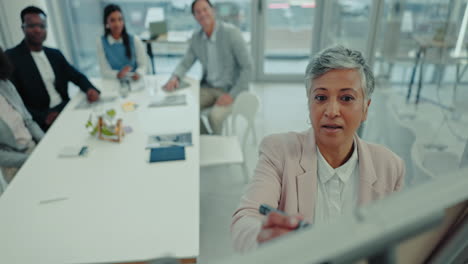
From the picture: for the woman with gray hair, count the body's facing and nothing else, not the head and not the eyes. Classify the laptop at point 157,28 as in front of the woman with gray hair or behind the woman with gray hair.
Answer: behind

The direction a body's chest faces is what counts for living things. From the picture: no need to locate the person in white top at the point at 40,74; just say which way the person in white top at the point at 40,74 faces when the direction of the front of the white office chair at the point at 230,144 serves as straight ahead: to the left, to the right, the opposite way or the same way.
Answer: the opposite way

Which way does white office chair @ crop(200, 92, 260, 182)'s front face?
to the viewer's left

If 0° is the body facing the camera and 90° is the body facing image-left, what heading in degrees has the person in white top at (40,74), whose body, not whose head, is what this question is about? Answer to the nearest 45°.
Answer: approximately 315°

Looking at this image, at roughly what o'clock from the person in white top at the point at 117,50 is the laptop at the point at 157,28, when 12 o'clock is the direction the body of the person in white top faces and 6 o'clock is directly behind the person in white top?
The laptop is roughly at 7 o'clock from the person in white top.

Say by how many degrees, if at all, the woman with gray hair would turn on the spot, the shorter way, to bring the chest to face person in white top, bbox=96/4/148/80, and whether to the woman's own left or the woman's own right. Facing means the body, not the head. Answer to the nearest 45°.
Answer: approximately 135° to the woman's own right

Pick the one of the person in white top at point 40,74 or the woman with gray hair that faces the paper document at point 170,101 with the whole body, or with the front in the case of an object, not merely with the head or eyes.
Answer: the person in white top

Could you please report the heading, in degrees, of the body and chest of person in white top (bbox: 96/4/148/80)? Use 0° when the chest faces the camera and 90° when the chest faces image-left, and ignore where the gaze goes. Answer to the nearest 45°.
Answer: approximately 0°

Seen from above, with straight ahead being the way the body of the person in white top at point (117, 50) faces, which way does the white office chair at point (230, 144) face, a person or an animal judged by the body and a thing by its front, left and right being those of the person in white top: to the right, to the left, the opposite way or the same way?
to the right

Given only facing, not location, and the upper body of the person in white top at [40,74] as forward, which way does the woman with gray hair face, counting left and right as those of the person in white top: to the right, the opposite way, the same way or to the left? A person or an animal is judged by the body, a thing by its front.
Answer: to the right

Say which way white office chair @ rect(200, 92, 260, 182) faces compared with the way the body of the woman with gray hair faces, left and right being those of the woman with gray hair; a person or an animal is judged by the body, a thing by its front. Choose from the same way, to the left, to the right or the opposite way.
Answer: to the right

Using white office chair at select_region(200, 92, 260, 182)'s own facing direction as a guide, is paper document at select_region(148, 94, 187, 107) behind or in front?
in front

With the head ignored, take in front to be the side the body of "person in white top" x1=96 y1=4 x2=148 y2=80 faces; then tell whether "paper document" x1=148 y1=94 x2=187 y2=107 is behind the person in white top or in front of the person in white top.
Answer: in front

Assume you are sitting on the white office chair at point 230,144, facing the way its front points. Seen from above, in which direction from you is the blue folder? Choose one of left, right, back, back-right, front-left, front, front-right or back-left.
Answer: front-left

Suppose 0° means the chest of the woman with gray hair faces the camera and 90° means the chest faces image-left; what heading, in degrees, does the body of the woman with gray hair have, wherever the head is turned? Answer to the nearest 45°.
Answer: approximately 0°

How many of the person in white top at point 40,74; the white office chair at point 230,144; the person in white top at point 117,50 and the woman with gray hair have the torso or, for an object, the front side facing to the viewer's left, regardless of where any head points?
1

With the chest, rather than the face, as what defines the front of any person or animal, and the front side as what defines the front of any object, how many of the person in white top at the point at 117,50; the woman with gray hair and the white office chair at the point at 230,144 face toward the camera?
2

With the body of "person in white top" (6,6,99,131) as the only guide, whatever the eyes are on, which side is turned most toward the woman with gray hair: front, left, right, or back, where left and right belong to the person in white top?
front
